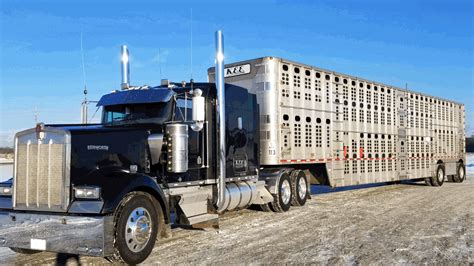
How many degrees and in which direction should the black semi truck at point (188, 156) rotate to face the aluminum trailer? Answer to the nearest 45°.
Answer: approximately 180°

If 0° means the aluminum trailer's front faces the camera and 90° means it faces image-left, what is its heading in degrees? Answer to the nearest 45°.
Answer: approximately 45°

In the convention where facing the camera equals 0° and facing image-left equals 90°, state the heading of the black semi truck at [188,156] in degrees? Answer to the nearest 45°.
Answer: approximately 45°
